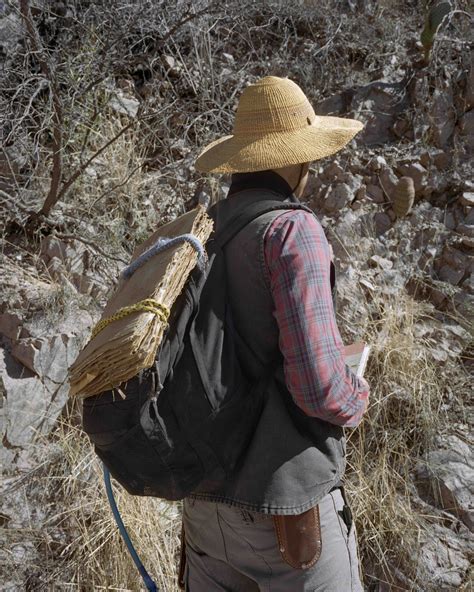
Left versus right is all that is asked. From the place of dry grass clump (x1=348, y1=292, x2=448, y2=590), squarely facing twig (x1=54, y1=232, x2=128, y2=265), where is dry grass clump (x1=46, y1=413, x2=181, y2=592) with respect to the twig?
left

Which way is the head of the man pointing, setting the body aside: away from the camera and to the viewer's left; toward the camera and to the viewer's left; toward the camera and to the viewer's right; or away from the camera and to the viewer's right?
away from the camera and to the viewer's right

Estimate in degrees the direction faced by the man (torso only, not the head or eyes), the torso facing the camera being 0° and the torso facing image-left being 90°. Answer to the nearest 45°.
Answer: approximately 225°
